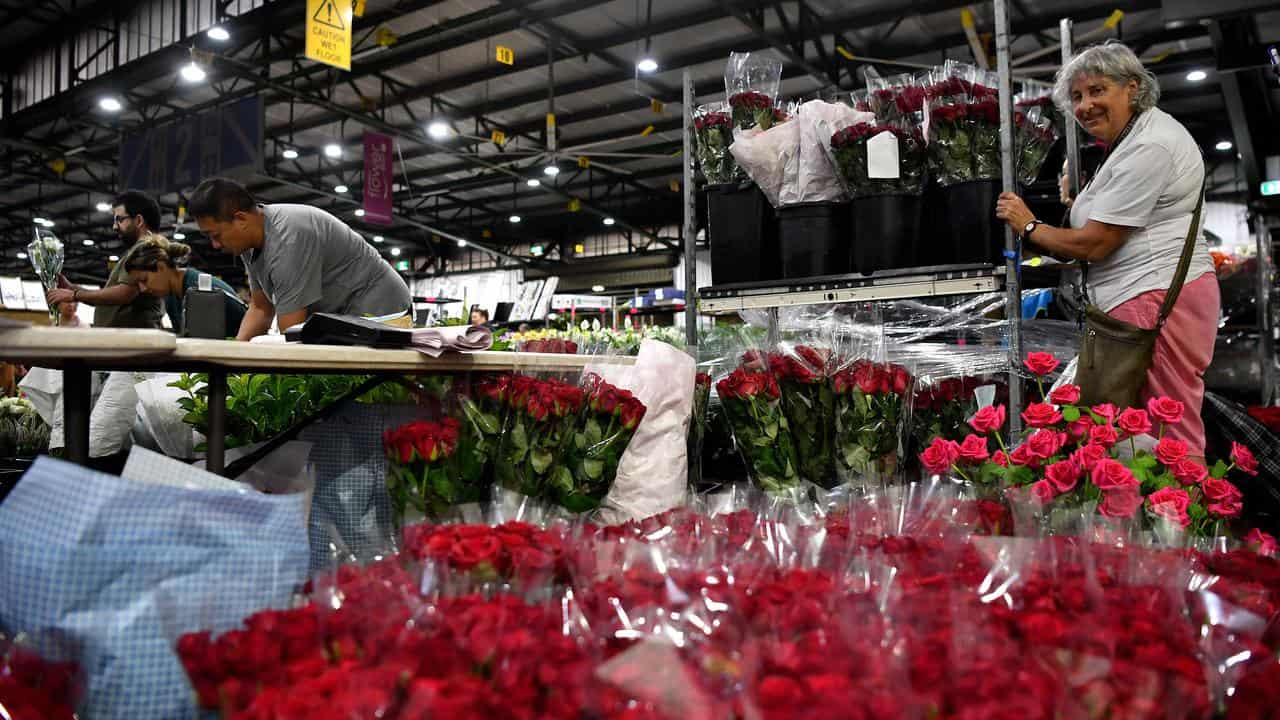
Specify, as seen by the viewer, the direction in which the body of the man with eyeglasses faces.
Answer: to the viewer's left

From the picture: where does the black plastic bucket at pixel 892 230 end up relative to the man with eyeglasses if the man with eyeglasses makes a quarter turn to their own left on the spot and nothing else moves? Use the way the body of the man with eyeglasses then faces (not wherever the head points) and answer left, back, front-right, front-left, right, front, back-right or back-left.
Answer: front-left

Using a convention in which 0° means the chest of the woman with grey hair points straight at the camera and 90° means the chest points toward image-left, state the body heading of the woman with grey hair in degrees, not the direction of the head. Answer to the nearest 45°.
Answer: approximately 90°

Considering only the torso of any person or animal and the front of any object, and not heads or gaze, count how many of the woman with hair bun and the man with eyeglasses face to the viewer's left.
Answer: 2

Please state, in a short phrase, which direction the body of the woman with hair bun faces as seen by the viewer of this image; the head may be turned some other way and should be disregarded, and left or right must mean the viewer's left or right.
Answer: facing to the left of the viewer

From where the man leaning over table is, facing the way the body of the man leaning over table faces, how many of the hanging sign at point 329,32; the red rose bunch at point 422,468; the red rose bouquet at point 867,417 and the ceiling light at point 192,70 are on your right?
2

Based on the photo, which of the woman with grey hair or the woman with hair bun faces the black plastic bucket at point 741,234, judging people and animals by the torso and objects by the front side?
the woman with grey hair
